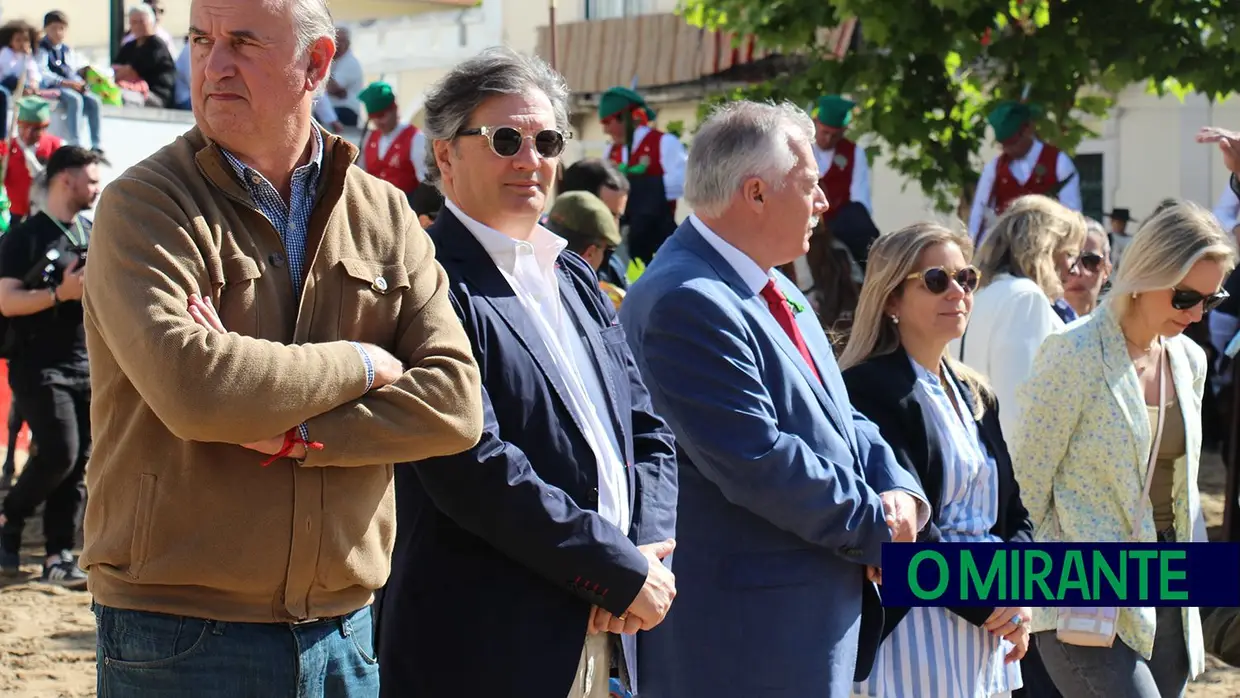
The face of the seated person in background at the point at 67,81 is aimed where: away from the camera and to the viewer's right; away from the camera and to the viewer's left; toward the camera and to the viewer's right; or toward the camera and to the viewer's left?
toward the camera and to the viewer's right

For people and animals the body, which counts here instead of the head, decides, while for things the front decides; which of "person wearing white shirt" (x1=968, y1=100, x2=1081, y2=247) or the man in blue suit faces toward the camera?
the person wearing white shirt

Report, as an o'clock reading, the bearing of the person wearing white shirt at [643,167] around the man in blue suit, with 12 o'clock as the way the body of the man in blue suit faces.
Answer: The person wearing white shirt is roughly at 9 o'clock from the man in blue suit.

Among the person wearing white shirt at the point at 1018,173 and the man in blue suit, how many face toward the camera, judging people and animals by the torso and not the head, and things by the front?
1

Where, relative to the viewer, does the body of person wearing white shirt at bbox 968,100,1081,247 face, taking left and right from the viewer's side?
facing the viewer

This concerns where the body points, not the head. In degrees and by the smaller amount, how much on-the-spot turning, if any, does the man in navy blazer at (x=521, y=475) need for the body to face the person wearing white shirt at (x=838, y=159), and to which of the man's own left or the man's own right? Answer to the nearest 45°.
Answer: approximately 135° to the man's own left

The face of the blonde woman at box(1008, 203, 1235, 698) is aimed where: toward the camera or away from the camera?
toward the camera

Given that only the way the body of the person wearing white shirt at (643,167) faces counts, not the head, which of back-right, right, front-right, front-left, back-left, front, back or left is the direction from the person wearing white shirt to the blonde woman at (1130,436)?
front-left

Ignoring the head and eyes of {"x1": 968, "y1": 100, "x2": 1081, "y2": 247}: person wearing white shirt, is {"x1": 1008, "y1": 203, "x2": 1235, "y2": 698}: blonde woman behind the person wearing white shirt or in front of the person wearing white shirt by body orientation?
in front

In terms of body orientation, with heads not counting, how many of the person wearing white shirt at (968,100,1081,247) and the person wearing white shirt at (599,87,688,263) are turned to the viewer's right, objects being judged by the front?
0

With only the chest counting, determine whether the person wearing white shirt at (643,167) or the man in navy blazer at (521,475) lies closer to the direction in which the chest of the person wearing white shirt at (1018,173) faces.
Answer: the man in navy blazer
